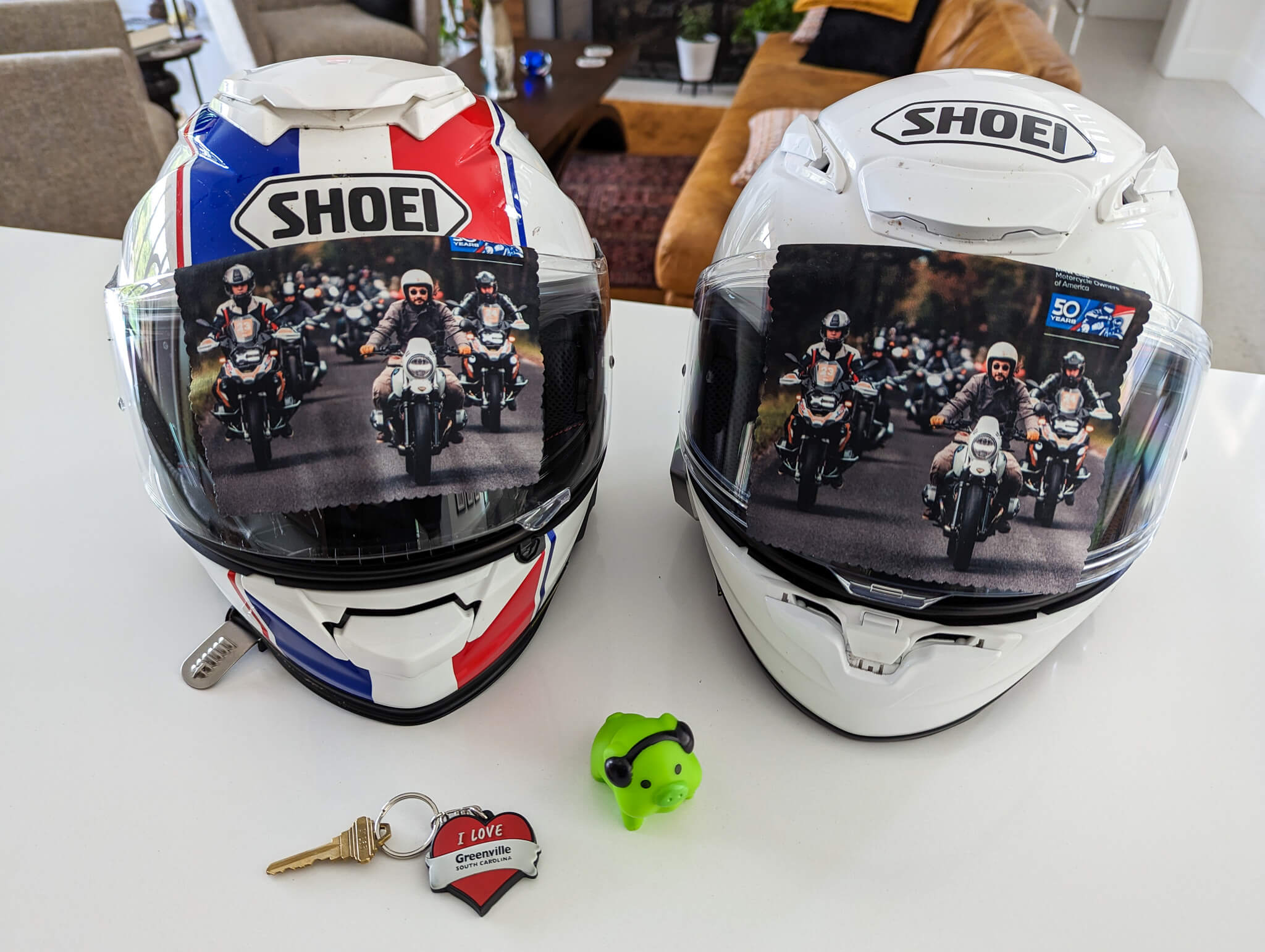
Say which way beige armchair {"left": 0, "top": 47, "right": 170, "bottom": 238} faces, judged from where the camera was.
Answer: facing away from the viewer and to the right of the viewer

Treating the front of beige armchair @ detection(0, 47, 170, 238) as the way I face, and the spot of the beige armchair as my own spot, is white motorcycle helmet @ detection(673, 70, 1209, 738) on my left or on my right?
on my right

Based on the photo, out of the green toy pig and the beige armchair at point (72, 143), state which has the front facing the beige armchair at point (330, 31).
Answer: the beige armchair at point (72, 143)

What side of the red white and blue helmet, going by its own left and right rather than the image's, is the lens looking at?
front

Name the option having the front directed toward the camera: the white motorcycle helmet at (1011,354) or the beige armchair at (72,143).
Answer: the white motorcycle helmet

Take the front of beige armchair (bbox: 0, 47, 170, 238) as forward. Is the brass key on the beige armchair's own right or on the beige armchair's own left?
on the beige armchair's own right

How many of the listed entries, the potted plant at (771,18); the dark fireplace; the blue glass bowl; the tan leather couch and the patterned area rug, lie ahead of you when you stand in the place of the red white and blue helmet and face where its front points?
0

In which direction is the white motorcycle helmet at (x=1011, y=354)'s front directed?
toward the camera

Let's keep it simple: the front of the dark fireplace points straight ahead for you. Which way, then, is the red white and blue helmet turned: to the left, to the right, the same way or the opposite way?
the same way

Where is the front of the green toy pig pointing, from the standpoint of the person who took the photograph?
facing the viewer and to the right of the viewer

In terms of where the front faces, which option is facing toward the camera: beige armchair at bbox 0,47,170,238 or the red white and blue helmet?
the red white and blue helmet
